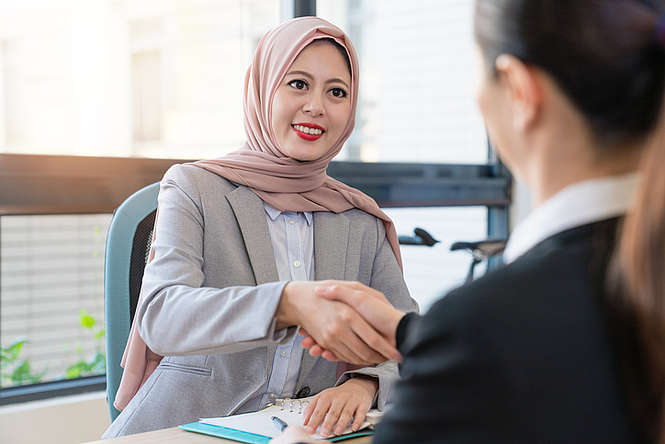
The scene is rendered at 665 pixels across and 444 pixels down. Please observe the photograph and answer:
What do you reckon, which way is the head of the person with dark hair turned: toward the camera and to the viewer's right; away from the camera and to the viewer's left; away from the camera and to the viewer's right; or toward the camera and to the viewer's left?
away from the camera and to the viewer's left

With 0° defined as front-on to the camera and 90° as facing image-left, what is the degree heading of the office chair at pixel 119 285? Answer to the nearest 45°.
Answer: approximately 315°

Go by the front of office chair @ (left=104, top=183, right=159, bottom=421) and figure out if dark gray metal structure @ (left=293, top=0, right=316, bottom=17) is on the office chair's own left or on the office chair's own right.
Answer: on the office chair's own left

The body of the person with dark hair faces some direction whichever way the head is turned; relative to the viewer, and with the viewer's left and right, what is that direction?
facing away from the viewer and to the left of the viewer

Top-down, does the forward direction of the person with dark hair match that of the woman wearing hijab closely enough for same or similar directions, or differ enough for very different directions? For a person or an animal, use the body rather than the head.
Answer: very different directions

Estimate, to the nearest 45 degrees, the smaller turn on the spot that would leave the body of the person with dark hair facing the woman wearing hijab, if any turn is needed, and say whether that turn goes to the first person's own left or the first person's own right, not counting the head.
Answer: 0° — they already face them

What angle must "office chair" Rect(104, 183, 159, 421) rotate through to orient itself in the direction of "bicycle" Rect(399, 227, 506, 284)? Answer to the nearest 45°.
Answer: approximately 90° to its left

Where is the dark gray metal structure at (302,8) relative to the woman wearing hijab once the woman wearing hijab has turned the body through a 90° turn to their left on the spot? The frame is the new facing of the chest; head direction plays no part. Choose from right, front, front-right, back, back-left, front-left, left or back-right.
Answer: front-left
